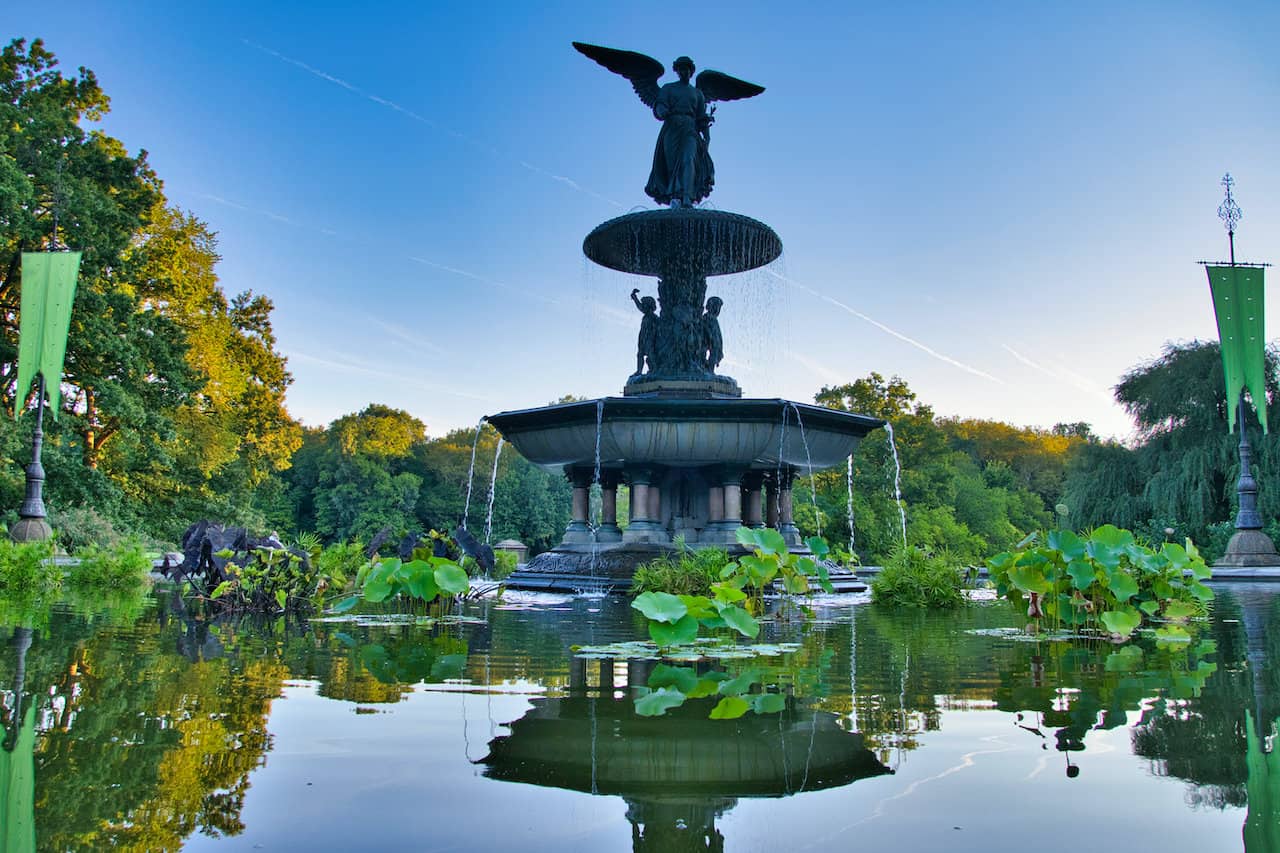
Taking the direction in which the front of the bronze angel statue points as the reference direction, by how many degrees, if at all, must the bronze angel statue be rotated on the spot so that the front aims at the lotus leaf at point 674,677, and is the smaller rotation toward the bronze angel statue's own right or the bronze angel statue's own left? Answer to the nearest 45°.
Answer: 0° — it already faces it

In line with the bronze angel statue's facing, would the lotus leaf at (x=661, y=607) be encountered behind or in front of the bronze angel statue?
in front

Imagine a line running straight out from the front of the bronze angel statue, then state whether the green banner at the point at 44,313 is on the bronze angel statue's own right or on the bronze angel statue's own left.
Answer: on the bronze angel statue's own right

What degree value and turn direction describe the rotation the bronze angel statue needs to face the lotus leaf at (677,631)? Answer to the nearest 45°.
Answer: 0° — it already faces it

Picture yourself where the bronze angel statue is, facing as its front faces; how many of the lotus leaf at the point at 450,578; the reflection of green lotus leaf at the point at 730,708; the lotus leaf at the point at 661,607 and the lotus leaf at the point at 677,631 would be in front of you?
4

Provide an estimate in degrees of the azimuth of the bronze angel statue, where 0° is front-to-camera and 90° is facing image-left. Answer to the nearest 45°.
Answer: approximately 0°

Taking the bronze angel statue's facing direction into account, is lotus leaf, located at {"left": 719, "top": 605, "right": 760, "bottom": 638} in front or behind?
in front

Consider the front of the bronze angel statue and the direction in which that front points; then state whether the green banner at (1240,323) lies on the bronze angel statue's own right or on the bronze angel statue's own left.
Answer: on the bronze angel statue's own left

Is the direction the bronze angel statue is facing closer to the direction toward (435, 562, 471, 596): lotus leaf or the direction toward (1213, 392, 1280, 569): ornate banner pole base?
the lotus leaf

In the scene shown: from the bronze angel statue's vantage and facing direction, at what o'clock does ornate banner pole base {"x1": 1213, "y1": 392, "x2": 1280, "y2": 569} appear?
The ornate banner pole base is roughly at 8 o'clock from the bronze angel statue.
